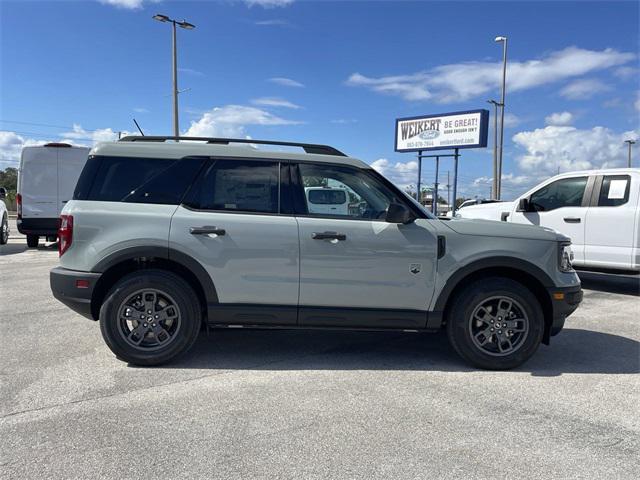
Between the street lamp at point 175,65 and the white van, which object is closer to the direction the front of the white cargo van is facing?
the street lamp

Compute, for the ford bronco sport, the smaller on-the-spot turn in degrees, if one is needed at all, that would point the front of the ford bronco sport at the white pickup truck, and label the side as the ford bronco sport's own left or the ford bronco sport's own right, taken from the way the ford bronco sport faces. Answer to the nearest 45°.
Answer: approximately 45° to the ford bronco sport's own left

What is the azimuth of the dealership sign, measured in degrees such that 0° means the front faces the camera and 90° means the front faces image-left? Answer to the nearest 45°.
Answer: approximately 45°

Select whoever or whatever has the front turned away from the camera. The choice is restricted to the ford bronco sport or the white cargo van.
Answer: the white cargo van

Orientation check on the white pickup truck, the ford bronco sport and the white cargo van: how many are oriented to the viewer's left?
1

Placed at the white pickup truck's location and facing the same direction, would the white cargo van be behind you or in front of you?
in front

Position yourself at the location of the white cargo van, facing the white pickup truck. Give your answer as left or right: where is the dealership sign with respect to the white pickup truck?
left

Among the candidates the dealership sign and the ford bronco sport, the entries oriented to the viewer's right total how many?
1

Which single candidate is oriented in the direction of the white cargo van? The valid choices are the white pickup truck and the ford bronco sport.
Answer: the white pickup truck

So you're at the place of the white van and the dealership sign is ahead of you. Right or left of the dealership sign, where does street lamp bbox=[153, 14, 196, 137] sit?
left

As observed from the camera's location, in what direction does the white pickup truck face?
facing to the left of the viewer

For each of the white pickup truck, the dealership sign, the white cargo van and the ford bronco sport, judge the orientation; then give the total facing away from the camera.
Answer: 1

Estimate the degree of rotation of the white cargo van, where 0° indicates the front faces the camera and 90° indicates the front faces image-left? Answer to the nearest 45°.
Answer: approximately 180°

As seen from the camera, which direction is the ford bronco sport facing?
to the viewer's right

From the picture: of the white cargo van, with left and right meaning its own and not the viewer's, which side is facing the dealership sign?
right
